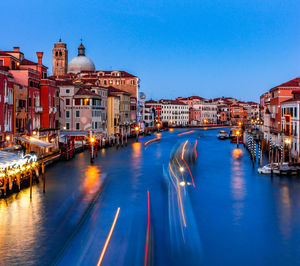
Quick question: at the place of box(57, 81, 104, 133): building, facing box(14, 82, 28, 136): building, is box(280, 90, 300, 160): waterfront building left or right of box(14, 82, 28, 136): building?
left

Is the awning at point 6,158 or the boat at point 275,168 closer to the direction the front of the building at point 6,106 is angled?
the boat

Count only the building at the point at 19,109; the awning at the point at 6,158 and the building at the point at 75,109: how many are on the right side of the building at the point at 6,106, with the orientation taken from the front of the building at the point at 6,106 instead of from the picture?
1

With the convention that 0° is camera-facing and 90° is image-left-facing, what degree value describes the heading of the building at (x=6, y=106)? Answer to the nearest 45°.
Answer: approximately 270°

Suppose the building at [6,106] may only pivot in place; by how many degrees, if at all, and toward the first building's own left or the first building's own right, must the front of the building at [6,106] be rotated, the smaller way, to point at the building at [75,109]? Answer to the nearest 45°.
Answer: approximately 90° to the first building's own left

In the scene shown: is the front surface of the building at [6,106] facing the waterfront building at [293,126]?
yes

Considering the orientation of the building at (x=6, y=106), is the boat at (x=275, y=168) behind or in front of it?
in front

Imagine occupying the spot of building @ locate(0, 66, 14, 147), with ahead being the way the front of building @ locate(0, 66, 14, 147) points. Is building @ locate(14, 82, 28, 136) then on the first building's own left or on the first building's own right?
on the first building's own left

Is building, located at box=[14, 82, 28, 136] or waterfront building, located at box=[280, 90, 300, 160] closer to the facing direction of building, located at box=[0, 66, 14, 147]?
the waterfront building

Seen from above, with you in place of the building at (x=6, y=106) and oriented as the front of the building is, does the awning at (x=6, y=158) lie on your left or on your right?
on your right

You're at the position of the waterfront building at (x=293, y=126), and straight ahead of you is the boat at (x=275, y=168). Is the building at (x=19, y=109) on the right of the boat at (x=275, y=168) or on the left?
right
